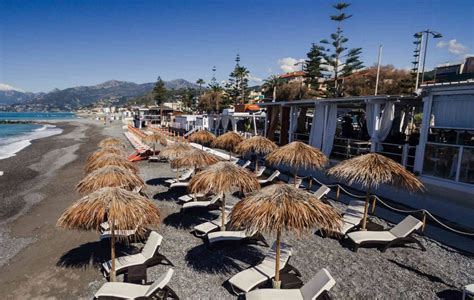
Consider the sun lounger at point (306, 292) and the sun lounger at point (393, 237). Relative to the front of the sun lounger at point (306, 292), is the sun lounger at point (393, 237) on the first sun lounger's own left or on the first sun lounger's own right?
on the first sun lounger's own right

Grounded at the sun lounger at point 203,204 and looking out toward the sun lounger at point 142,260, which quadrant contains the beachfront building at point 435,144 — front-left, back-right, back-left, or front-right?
back-left

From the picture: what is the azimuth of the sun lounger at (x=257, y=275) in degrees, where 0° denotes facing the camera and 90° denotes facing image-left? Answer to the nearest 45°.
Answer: approximately 45°

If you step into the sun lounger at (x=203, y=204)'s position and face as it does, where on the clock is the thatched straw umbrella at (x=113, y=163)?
The thatched straw umbrella is roughly at 1 o'clock from the sun lounger.

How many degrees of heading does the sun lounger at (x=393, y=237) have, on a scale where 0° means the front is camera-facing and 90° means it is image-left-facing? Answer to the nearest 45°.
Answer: approximately 90°

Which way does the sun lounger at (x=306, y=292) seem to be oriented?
to the viewer's left

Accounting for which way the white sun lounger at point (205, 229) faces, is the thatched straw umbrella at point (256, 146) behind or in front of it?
behind

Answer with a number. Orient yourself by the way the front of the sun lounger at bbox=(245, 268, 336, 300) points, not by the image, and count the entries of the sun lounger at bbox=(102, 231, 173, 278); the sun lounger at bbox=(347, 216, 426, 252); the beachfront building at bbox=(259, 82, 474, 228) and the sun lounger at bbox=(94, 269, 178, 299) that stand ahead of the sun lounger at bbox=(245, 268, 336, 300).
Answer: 2

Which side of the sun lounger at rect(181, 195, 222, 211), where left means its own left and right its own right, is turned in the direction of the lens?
left

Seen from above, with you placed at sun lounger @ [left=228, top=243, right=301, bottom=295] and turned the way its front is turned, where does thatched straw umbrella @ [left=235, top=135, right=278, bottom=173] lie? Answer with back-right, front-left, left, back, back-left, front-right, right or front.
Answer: back-right

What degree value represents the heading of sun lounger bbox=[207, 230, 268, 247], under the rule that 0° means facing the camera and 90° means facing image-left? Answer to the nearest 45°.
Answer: approximately 90°

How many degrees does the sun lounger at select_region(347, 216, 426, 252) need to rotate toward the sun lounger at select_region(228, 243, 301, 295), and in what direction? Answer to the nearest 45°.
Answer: approximately 45° to its left

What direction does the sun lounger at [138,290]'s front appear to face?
to the viewer's left
